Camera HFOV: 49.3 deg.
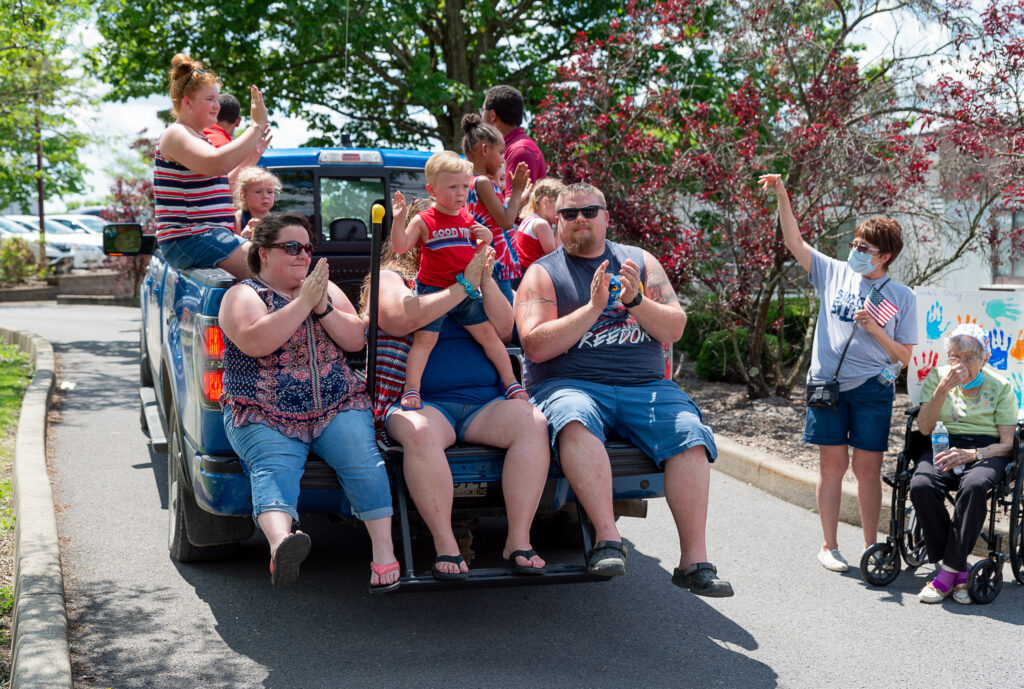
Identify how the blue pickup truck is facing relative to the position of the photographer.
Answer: facing away from the viewer

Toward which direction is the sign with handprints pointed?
toward the camera

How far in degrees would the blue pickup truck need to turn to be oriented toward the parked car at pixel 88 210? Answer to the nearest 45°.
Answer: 0° — it already faces it

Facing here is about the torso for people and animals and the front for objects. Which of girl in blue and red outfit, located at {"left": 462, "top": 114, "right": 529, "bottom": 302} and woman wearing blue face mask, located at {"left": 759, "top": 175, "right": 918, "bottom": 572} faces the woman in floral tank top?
the woman wearing blue face mask

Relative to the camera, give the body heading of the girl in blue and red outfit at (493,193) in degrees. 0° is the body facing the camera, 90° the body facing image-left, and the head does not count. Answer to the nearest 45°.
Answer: approximately 270°

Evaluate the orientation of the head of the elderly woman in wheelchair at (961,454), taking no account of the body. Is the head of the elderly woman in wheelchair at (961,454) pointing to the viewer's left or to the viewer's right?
to the viewer's left

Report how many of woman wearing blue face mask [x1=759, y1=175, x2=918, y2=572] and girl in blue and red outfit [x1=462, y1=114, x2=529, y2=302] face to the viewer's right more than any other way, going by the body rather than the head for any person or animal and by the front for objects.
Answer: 1

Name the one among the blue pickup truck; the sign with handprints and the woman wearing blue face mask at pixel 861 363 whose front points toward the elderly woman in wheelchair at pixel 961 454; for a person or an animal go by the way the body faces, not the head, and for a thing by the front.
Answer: the sign with handprints

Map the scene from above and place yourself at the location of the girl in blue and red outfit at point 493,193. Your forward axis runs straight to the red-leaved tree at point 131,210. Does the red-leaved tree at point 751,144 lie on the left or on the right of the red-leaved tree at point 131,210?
right

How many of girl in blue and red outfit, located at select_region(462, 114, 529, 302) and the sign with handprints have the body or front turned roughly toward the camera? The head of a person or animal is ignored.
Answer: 1
